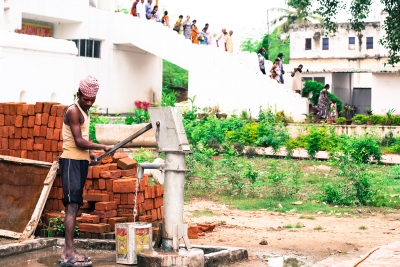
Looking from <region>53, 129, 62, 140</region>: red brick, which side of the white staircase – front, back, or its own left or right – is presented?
right

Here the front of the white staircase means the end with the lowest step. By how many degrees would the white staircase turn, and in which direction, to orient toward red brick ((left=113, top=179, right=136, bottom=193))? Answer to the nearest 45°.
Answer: approximately 90° to its right

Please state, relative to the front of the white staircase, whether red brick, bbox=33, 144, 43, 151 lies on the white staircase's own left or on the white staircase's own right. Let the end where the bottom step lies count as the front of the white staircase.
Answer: on the white staircase's own right

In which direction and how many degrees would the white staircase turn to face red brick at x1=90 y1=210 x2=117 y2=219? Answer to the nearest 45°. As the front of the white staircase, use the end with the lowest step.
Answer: approximately 90° to its right

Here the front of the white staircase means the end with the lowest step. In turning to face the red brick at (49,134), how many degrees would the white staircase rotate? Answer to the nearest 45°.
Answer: approximately 90° to its right

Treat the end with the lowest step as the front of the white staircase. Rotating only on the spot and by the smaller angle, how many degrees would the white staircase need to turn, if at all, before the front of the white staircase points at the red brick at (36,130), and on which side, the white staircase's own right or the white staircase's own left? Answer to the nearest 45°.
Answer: approximately 90° to the white staircase's own right

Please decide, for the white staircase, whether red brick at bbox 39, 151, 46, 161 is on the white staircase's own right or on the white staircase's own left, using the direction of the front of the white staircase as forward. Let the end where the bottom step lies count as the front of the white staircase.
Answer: on the white staircase's own right

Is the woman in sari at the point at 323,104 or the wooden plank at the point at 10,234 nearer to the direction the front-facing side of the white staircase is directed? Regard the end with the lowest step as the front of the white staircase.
the woman in sari

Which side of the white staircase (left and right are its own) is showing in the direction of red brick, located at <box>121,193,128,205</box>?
right

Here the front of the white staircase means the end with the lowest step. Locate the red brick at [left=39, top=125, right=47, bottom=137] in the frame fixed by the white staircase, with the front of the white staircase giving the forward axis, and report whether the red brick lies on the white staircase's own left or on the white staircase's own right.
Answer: on the white staircase's own right

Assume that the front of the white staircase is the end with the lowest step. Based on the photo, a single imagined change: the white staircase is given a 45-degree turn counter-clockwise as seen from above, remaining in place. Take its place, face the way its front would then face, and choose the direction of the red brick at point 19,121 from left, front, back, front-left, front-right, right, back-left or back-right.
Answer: back-right

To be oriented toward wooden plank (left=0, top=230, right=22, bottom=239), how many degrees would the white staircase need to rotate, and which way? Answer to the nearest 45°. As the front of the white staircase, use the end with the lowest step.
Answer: approximately 90° to its right

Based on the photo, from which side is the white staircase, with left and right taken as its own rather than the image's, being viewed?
right
